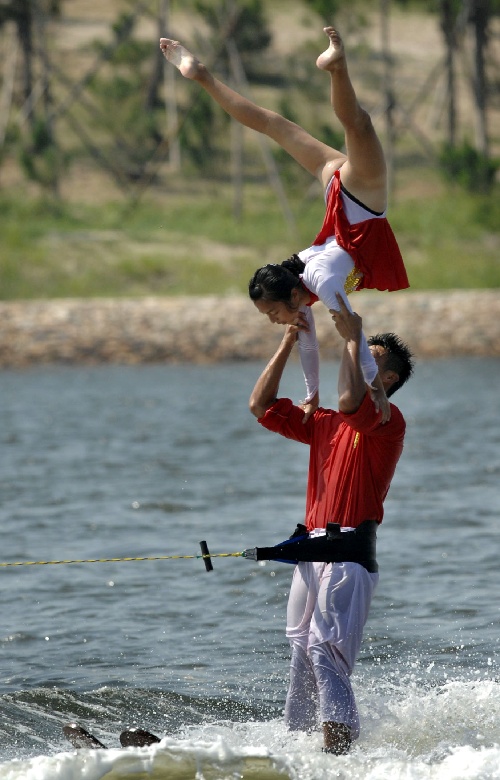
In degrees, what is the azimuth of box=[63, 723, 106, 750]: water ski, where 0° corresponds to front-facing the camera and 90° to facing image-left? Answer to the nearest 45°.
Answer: approximately 90°

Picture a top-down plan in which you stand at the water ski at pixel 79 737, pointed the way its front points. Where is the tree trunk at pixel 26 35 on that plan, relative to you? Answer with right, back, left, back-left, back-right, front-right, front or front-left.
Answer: right

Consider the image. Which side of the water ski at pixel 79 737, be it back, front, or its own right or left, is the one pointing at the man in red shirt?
back

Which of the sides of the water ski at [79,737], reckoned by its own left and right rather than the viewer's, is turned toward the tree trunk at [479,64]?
right

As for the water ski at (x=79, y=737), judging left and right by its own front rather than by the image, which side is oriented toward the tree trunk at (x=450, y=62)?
right
